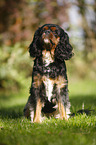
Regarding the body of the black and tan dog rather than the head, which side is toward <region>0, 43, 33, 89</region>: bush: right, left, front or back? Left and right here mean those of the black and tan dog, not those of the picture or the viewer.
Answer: back

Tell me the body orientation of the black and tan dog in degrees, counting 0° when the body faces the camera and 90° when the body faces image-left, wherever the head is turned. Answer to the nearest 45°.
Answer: approximately 0°
